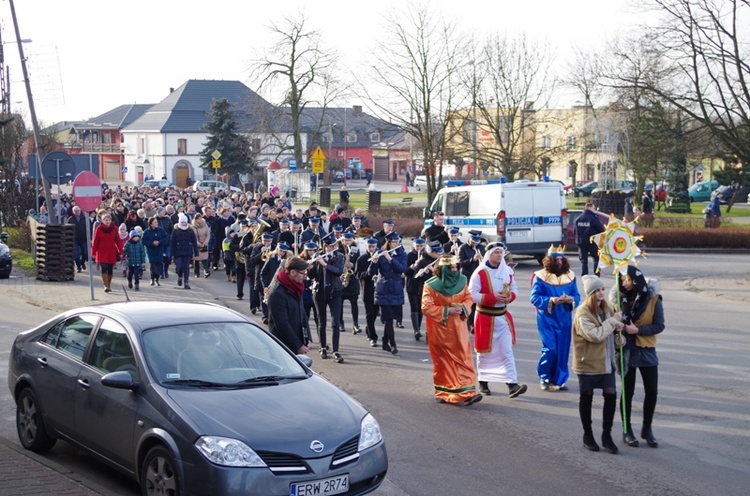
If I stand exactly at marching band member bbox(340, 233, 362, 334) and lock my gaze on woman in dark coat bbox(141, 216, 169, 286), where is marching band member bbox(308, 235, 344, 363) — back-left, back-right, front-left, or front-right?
back-left

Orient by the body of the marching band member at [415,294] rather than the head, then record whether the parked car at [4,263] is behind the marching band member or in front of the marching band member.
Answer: behind

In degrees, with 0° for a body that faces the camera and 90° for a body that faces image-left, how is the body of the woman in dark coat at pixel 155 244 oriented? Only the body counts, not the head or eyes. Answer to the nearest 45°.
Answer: approximately 0°

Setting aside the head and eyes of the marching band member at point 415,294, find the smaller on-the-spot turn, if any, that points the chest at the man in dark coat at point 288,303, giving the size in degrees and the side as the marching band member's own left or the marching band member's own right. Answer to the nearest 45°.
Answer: approximately 45° to the marching band member's own right

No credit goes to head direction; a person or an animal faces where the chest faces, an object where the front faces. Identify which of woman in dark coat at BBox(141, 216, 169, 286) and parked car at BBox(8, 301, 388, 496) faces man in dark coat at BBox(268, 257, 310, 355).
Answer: woman in dark coat at BBox(141, 216, 169, 286)

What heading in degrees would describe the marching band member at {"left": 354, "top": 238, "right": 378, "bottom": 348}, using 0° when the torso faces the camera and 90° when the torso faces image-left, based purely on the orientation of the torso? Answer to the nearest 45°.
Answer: approximately 315°
